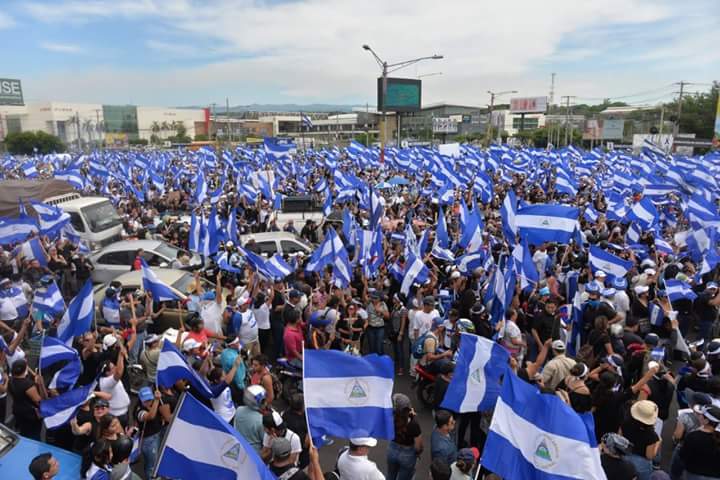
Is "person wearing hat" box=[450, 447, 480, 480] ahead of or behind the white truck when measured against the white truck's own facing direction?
ahead

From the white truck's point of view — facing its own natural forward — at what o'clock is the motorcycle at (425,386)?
The motorcycle is roughly at 1 o'clock from the white truck.

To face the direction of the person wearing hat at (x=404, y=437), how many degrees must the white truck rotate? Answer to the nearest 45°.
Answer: approximately 45° to its right

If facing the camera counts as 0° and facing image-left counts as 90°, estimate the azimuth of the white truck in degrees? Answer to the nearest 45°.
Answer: approximately 315°

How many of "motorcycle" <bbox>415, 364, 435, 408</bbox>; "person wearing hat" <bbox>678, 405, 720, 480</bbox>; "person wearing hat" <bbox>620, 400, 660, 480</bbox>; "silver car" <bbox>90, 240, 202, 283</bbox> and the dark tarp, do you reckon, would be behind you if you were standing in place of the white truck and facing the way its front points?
1

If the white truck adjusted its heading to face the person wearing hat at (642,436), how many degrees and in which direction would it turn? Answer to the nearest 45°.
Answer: approximately 45° to its right

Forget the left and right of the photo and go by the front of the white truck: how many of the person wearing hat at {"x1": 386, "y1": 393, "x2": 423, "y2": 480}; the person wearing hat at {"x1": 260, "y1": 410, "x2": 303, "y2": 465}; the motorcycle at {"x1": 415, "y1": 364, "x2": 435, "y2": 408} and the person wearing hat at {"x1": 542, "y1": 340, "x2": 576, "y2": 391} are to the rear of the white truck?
0

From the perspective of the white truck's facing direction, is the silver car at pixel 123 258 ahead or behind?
ahead

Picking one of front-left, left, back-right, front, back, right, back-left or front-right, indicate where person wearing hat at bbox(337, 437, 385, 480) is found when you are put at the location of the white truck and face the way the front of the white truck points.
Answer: front-right

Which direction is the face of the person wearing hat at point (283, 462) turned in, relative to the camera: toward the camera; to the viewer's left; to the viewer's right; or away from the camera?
away from the camera

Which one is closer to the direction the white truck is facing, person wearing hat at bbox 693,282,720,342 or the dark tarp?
the person wearing hat

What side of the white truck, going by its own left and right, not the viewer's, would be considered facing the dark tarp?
back

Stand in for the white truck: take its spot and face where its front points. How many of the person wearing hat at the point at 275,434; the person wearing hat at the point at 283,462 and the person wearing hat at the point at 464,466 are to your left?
0

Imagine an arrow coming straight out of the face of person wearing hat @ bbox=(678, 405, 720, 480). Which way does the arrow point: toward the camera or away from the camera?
away from the camera

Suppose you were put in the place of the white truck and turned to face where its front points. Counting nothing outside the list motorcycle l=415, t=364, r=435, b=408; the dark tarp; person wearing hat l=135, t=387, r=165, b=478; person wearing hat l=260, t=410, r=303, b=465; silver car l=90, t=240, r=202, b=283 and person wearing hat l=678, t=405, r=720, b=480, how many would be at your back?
1

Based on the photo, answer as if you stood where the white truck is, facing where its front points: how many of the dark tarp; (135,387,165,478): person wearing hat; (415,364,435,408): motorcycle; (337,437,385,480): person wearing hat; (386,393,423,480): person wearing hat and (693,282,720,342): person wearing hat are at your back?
1

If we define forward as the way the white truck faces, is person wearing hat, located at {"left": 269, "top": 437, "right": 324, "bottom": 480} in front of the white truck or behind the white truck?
in front
